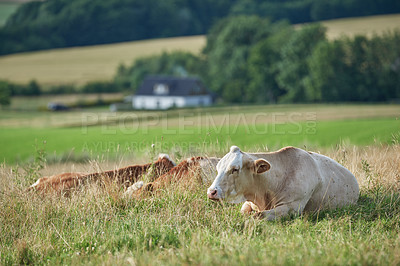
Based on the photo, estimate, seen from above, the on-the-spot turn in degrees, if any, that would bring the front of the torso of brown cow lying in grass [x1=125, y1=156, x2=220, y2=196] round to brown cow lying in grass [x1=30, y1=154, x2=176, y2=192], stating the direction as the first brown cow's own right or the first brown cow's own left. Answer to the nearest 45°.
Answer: approximately 45° to the first brown cow's own right

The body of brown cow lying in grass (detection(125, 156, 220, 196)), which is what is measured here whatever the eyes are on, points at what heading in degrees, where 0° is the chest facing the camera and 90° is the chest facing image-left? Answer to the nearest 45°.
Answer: approximately 90°

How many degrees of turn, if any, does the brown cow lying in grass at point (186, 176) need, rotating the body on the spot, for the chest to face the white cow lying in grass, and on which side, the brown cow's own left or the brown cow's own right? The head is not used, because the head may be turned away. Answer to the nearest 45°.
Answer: approximately 135° to the brown cow's own left

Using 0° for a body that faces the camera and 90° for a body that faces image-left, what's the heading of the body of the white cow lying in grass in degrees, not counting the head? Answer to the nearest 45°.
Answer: approximately 45°

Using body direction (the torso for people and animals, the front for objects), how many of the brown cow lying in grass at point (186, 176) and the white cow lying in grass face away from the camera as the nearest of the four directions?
0

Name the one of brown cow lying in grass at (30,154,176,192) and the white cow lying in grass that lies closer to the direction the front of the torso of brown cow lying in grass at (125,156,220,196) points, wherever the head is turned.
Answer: the brown cow lying in grass
